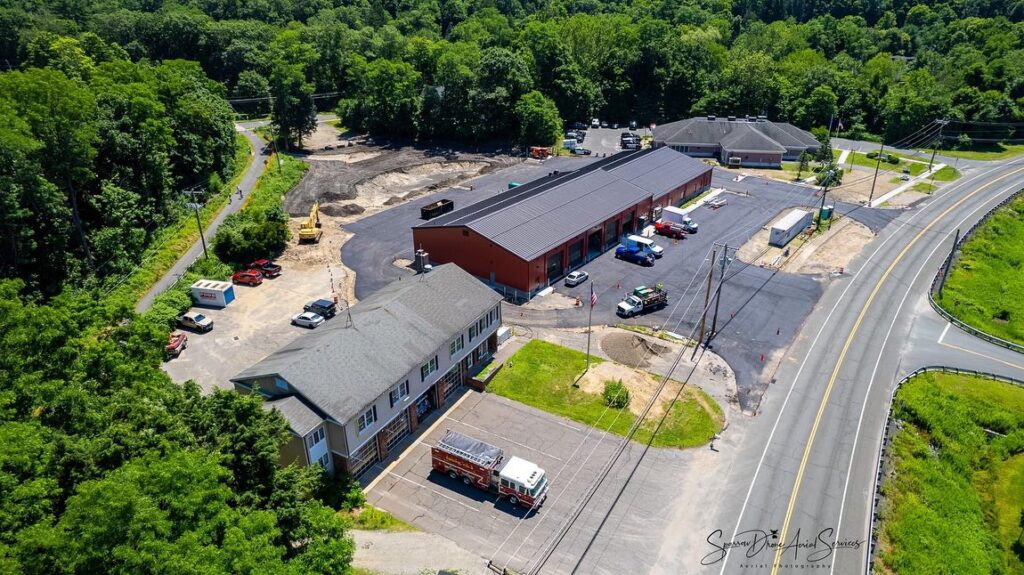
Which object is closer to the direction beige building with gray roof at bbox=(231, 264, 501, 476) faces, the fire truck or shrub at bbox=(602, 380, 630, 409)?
the fire truck

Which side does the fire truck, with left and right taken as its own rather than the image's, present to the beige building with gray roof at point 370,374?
back

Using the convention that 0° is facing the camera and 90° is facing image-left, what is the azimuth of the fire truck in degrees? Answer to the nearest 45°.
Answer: approximately 315°

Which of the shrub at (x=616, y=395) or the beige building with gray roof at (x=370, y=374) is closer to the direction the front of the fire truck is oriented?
the shrub

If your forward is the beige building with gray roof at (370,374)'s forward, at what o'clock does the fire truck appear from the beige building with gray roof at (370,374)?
The fire truck is roughly at 12 o'clock from the beige building with gray roof.

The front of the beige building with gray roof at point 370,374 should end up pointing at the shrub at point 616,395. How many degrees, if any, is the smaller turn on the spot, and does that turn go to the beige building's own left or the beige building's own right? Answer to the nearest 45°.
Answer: approximately 45° to the beige building's own left
